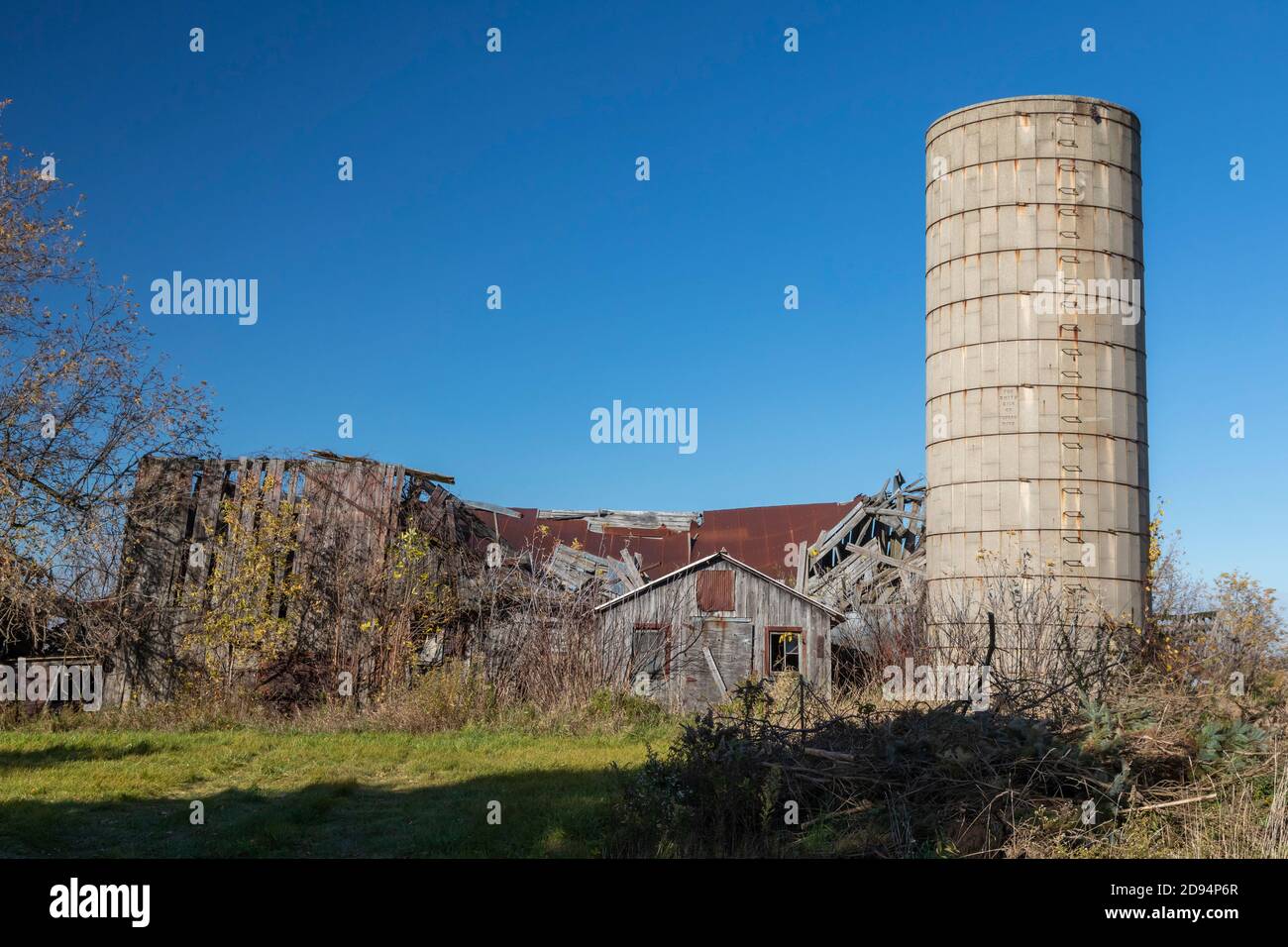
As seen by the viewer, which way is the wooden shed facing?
toward the camera
